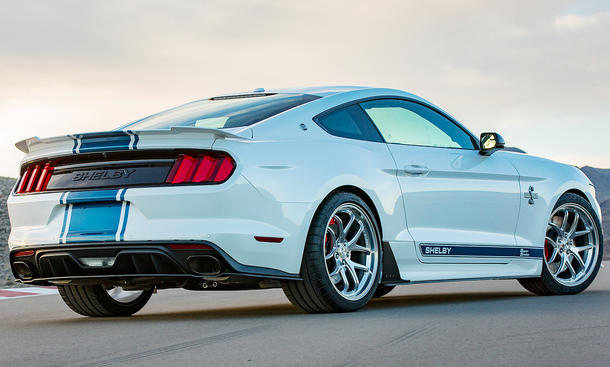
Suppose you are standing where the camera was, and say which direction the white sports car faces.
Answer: facing away from the viewer and to the right of the viewer
